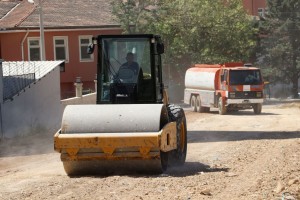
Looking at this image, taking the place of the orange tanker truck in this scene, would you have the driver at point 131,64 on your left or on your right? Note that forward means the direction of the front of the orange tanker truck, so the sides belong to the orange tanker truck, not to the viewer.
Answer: on your right

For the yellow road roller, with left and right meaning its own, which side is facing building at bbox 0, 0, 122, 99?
back

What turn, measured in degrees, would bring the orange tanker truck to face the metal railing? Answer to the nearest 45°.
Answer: approximately 90° to its right

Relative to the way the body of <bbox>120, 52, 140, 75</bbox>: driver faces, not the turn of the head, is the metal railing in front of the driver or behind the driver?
behind

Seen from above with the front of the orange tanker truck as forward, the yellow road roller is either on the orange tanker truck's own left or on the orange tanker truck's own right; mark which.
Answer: on the orange tanker truck's own right

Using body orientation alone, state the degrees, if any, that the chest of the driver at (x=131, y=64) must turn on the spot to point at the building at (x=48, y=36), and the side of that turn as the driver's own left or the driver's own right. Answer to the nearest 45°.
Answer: approximately 180°

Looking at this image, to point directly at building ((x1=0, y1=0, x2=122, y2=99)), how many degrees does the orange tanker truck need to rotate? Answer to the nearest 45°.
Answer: approximately 180°

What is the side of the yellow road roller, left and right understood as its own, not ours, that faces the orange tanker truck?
back

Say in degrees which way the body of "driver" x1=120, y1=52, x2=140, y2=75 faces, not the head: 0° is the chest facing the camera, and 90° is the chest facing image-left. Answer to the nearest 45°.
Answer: approximately 0°

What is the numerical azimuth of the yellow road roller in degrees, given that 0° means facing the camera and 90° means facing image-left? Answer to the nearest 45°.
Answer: approximately 0°

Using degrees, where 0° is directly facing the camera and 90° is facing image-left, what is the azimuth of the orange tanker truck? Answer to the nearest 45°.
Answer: approximately 315°
